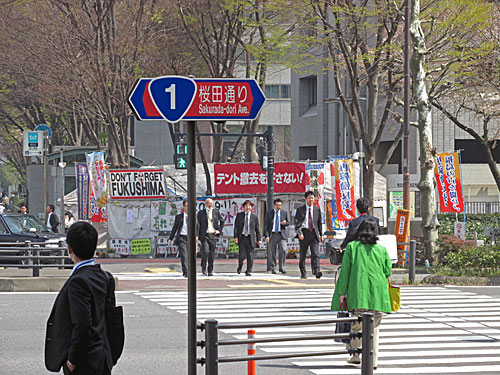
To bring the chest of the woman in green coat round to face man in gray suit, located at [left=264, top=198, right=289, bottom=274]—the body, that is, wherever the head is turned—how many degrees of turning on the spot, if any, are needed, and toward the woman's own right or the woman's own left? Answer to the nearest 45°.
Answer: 0° — they already face them

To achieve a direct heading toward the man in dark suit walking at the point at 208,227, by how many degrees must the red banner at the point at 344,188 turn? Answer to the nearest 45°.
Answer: approximately 45° to its right

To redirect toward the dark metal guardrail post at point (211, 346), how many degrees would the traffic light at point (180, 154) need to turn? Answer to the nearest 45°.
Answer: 0° — it already faces it

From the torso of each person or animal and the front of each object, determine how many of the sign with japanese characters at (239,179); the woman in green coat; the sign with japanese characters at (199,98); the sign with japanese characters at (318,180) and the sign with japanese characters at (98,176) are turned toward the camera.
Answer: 4

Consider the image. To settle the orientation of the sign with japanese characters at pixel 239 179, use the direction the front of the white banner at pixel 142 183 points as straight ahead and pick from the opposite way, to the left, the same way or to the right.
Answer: the same way

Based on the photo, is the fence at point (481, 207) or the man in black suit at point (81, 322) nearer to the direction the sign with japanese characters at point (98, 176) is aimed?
the man in black suit

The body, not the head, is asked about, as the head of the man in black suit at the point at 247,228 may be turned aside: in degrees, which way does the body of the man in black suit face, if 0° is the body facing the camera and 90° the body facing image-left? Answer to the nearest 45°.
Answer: approximately 0°

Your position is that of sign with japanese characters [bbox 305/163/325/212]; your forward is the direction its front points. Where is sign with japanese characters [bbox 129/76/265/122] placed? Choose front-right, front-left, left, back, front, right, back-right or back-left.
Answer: front

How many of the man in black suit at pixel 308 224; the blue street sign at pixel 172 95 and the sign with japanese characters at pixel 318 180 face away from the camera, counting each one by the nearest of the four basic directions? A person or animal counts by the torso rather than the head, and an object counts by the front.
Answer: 0

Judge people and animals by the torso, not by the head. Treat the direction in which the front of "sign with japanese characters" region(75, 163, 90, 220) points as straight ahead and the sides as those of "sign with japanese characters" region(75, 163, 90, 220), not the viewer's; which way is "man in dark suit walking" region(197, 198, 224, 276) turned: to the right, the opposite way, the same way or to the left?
the same way

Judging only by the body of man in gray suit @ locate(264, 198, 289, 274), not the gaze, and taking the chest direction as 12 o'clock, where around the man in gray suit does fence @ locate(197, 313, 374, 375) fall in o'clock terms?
The fence is roughly at 12 o'clock from the man in gray suit.

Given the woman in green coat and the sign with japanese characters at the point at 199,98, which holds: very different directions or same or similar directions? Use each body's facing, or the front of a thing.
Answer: very different directions

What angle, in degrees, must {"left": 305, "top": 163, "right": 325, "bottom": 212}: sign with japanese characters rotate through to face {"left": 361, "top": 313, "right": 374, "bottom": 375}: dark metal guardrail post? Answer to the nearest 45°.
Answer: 0° — it already faces it

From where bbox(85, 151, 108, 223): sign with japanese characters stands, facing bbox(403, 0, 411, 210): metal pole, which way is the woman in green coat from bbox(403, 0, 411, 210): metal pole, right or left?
right

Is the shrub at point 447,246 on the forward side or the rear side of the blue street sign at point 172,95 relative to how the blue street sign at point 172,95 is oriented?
on the rear side

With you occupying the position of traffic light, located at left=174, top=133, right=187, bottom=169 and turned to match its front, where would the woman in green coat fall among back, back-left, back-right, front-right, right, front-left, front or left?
front
